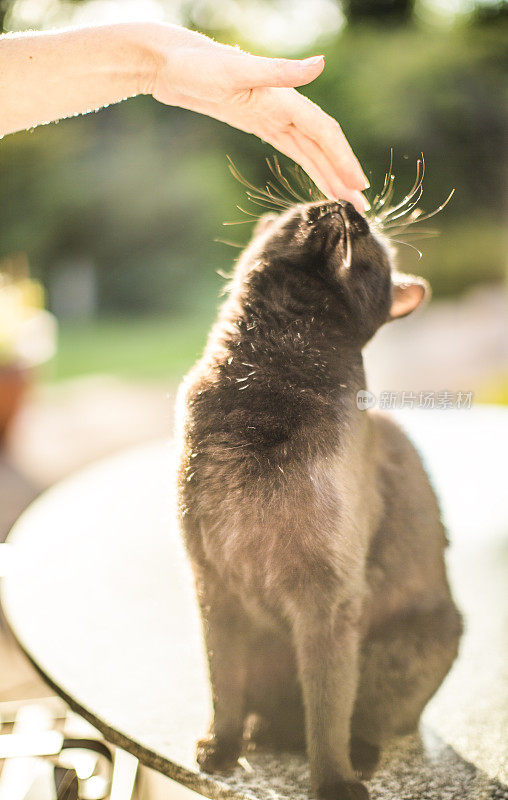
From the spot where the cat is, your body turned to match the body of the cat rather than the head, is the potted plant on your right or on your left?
on your right

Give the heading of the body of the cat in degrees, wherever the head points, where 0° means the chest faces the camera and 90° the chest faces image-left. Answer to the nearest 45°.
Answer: approximately 45°

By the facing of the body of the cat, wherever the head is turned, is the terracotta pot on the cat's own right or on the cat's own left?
on the cat's own right
